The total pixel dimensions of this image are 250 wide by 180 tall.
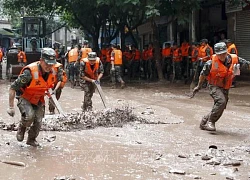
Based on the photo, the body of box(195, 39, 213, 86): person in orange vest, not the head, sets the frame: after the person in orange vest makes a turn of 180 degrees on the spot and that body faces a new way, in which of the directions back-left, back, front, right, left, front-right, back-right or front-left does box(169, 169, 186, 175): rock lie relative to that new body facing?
back-right

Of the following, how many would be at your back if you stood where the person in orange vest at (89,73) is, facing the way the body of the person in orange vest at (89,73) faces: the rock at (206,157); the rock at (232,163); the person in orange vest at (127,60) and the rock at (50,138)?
1

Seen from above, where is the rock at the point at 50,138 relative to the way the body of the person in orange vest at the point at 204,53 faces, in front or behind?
in front

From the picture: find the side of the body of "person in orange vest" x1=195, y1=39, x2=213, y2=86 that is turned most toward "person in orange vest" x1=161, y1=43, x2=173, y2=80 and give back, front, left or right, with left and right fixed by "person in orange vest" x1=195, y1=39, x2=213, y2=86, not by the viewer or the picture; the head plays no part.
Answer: right

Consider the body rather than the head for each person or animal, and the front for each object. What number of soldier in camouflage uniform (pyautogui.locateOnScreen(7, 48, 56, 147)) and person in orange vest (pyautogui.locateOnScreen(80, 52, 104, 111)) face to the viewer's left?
0

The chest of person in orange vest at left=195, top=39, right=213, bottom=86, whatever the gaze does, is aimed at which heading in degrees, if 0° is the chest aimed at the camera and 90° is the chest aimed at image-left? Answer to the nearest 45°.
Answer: approximately 45°

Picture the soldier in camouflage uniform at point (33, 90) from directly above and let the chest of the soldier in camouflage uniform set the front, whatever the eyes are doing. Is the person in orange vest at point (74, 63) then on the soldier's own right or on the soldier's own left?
on the soldier's own left

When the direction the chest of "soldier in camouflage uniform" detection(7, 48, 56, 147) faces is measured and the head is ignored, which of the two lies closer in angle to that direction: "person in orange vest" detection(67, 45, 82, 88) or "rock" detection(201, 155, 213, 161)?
the rock

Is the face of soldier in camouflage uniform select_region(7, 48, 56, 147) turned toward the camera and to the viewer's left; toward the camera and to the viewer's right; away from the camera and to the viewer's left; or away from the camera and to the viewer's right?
toward the camera and to the viewer's right

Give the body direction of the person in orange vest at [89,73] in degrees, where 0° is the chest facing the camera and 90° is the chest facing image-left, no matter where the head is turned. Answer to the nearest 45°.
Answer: approximately 0°
